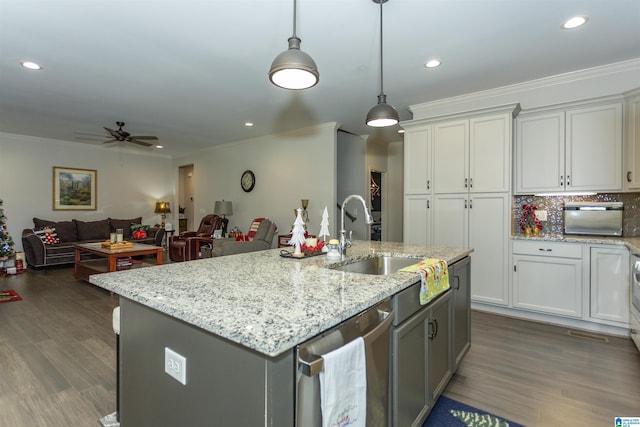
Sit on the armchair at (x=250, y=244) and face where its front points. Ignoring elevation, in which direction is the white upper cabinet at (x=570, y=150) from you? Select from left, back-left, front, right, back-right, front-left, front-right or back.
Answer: back-left

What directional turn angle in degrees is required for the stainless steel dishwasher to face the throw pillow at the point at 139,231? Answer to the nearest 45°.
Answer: approximately 180°

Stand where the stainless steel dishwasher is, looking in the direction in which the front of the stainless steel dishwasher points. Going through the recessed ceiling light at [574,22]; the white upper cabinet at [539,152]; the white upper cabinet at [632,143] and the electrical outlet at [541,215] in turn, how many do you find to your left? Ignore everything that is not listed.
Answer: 4

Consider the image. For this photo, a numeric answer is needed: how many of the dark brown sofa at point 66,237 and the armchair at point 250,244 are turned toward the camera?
1

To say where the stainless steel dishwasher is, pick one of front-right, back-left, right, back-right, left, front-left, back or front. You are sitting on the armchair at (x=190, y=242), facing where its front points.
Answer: front-left

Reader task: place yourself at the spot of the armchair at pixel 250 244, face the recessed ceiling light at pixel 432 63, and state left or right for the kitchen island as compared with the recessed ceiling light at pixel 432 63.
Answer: right

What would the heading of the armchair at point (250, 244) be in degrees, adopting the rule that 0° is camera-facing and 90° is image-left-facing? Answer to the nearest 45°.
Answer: approximately 90°

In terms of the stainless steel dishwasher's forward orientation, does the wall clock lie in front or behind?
behind

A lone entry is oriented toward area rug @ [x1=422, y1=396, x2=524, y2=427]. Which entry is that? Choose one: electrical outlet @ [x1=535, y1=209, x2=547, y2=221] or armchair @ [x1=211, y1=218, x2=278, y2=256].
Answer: the electrical outlet

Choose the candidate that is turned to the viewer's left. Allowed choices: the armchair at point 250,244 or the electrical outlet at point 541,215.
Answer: the armchair

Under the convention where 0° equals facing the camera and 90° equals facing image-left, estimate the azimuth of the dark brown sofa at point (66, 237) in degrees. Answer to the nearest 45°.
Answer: approximately 0°

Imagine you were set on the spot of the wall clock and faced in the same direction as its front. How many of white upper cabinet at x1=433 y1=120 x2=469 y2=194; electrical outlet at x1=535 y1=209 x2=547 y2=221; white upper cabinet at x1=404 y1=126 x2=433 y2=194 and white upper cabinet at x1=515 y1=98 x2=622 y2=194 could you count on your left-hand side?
4

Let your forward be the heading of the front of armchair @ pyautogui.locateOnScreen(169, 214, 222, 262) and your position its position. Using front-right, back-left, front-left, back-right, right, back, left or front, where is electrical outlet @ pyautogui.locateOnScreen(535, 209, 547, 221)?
left
